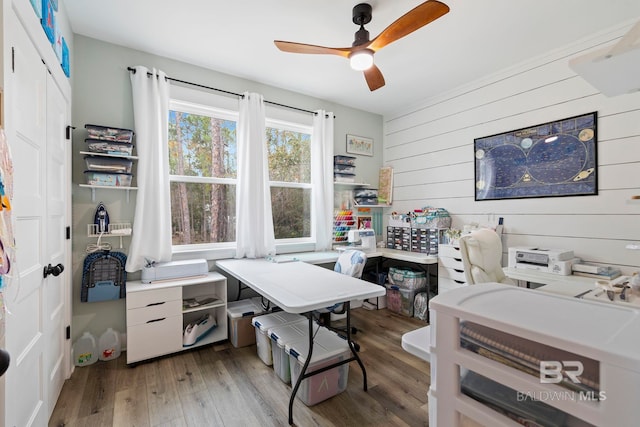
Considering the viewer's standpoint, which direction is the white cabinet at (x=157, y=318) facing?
facing the viewer and to the right of the viewer

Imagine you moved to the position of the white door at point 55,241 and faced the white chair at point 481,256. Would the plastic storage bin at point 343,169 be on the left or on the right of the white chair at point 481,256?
left

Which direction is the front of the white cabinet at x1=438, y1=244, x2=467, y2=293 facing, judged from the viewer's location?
facing the viewer and to the left of the viewer

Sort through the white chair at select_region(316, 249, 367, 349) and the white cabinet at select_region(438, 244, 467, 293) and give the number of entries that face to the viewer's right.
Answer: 0

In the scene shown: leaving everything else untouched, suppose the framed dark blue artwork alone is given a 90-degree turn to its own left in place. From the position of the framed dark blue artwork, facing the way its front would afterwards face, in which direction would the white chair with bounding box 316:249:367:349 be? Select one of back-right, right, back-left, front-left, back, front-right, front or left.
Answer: right

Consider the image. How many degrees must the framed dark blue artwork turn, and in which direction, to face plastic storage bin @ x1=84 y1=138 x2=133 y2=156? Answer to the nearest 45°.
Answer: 0° — it already faces it

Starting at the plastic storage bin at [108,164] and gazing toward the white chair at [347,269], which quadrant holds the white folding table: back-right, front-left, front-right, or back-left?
front-right

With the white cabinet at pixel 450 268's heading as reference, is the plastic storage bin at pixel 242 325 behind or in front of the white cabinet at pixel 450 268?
in front

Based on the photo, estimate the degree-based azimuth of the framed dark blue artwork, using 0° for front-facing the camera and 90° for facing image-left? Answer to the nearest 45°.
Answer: approximately 45°

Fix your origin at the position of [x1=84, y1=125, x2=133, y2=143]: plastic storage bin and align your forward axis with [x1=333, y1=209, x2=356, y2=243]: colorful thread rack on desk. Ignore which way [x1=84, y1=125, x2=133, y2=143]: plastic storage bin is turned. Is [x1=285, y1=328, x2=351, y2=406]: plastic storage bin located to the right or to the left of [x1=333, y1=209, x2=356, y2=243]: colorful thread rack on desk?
right

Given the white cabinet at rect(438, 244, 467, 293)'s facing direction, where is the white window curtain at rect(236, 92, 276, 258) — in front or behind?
in front
